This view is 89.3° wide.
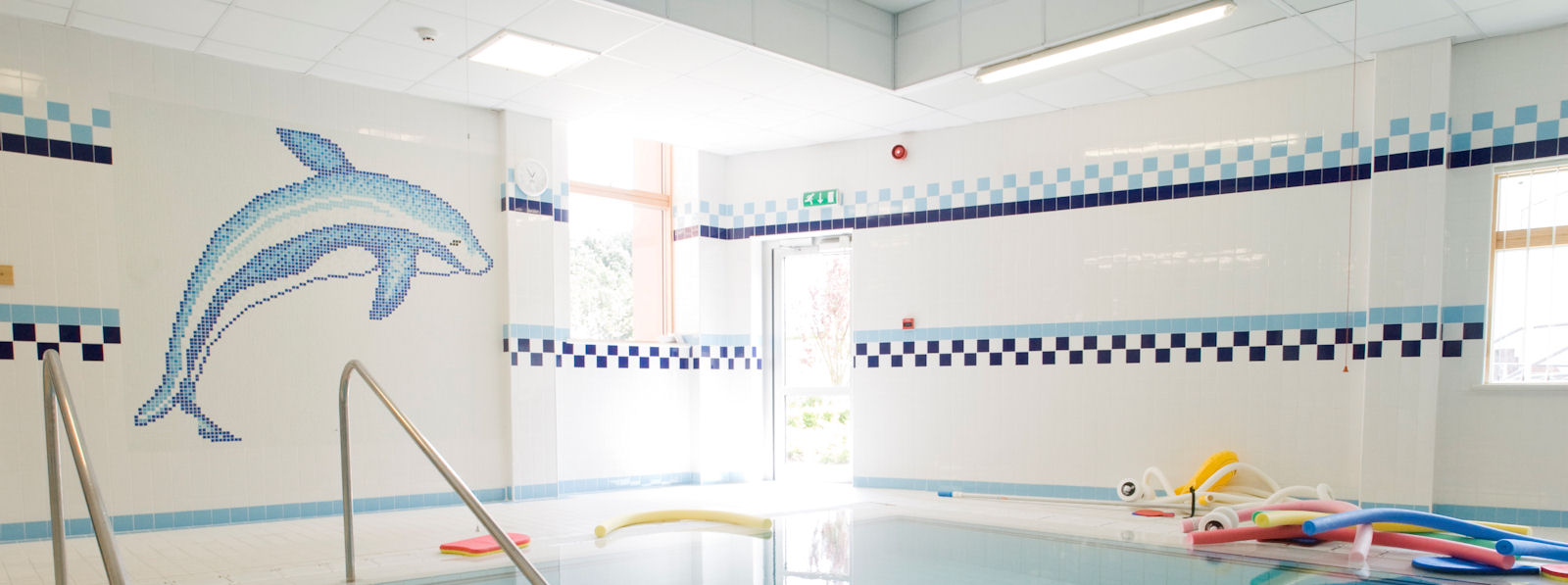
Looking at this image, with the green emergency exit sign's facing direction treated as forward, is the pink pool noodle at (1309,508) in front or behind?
in front

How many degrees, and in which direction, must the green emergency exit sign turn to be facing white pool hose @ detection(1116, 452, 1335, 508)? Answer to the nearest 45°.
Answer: approximately 45° to its left

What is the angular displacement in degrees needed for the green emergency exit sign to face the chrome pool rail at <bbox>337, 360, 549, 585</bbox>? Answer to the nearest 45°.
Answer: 0° — it already faces it

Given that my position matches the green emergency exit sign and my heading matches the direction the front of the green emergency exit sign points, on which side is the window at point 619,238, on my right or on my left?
on my right

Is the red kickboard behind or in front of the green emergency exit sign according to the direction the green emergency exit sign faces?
in front

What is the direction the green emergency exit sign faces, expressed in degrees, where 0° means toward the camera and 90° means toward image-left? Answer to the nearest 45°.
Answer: approximately 0°
